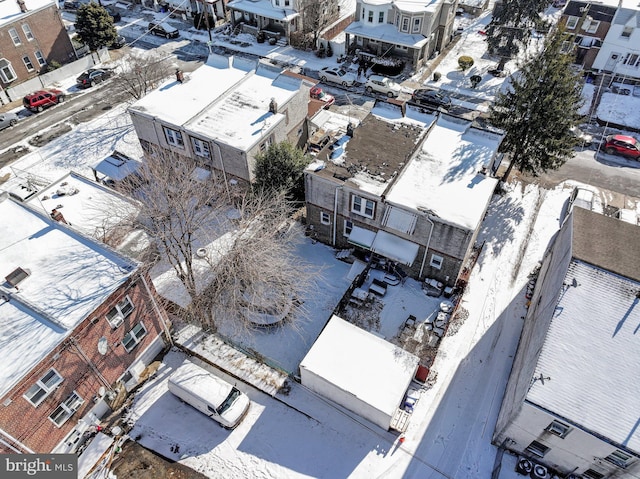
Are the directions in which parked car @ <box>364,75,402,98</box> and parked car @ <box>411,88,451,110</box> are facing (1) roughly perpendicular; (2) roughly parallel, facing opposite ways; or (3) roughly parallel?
roughly parallel

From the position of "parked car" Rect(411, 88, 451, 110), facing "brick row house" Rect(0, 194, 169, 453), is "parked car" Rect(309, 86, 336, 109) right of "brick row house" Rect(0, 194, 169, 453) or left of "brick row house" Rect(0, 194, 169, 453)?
right

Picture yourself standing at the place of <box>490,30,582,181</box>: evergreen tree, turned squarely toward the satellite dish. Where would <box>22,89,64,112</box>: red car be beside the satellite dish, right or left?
right

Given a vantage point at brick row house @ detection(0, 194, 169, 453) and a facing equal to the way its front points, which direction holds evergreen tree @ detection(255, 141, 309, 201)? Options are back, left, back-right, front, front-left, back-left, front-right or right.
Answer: back-right

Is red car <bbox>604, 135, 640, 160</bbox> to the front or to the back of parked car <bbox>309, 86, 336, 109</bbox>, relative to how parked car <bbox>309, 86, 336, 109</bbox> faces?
to the front

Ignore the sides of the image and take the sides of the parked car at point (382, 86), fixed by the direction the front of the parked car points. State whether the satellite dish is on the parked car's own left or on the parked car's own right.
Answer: on the parked car's own right

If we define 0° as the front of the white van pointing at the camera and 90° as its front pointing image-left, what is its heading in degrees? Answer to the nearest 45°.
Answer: approximately 315°

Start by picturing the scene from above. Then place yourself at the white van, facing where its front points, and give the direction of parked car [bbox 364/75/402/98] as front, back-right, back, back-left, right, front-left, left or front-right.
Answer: left

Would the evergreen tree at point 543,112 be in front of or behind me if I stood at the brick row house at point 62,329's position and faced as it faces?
behind

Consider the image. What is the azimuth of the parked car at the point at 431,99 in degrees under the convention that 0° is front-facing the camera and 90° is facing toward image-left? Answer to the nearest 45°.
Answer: approximately 315°

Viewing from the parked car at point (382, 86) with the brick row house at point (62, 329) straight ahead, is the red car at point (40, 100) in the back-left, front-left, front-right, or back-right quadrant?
front-right

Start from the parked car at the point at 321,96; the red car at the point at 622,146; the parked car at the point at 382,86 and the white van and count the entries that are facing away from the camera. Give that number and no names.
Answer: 0

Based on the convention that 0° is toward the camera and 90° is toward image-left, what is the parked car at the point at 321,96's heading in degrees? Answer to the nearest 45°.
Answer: approximately 315°

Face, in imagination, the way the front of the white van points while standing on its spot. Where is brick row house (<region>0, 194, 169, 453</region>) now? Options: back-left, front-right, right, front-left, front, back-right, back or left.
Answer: back

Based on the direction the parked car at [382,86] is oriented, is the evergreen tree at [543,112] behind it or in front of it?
in front

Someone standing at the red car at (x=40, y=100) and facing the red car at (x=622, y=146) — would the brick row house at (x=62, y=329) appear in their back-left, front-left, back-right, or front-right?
front-right
